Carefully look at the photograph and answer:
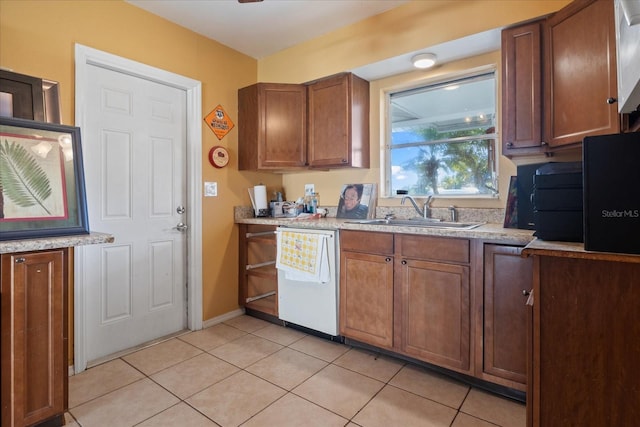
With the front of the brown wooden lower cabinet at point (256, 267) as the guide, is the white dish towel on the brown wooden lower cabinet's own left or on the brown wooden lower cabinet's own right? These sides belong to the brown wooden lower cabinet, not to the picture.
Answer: on the brown wooden lower cabinet's own left

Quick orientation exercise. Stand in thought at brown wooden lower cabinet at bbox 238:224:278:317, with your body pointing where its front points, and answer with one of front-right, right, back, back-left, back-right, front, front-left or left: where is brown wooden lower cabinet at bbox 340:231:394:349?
left

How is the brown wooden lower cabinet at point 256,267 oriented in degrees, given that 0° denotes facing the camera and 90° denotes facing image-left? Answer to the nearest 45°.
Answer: approximately 45°

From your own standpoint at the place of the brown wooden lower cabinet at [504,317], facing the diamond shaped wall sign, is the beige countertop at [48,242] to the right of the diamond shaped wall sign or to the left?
left

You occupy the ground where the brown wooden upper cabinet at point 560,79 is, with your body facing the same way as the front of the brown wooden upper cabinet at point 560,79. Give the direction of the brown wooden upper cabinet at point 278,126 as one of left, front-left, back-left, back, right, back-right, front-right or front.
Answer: front-right

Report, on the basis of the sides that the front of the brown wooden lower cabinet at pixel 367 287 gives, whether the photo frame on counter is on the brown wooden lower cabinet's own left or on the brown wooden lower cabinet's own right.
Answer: on the brown wooden lower cabinet's own right

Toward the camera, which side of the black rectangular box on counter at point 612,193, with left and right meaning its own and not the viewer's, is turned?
left

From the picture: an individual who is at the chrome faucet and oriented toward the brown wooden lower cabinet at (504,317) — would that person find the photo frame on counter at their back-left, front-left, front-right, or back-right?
back-right

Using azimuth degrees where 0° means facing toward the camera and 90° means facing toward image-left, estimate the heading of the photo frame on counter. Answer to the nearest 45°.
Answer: approximately 0°

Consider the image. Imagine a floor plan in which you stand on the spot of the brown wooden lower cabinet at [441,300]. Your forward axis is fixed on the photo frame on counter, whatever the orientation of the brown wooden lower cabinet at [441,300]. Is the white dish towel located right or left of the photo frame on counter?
left

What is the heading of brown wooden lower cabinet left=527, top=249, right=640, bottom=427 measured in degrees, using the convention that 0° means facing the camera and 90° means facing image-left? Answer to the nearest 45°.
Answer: approximately 90°
